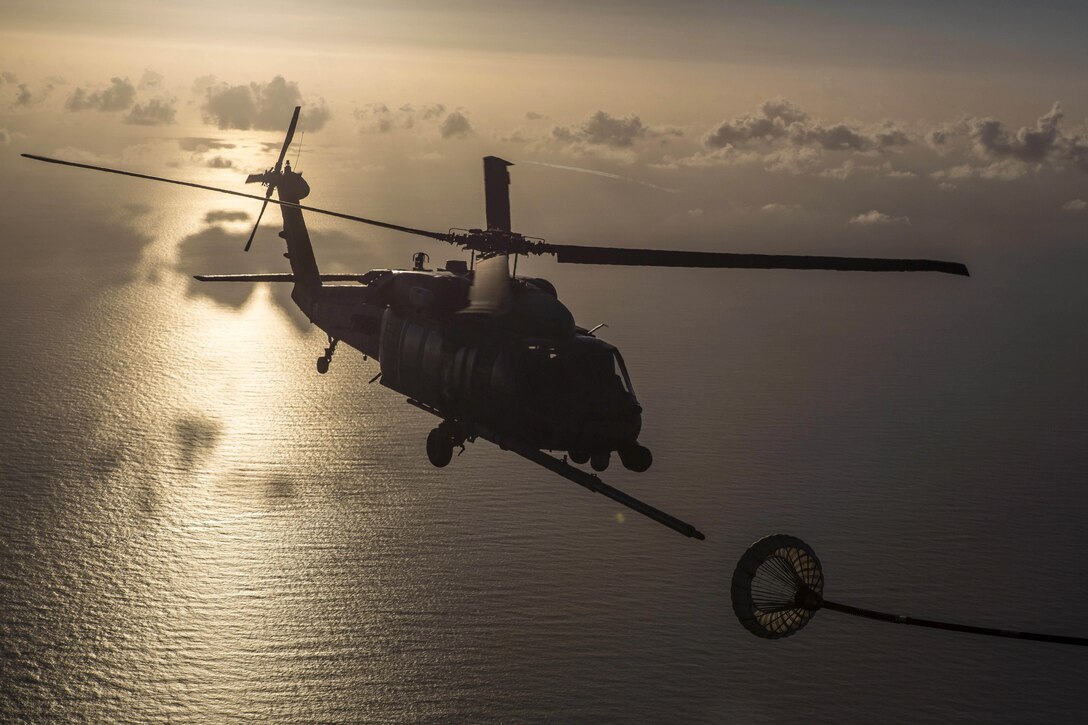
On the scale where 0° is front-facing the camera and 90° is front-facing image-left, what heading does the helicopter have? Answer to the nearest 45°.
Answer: approximately 315°
